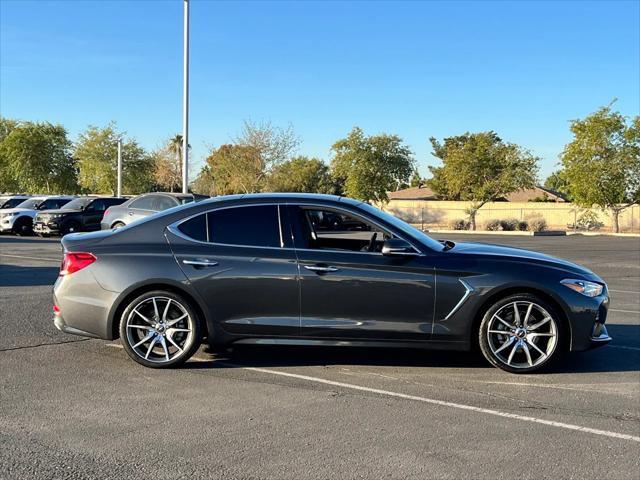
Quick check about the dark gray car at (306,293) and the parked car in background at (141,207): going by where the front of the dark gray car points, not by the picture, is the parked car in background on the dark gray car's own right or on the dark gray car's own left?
on the dark gray car's own left

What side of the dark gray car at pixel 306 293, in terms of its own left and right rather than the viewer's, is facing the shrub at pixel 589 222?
left

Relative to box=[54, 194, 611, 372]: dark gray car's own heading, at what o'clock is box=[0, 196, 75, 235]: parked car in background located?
The parked car in background is roughly at 8 o'clock from the dark gray car.

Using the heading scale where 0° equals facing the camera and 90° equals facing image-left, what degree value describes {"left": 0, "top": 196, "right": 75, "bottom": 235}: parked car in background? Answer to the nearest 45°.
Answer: approximately 45°

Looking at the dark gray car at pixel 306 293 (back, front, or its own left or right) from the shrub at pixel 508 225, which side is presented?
left

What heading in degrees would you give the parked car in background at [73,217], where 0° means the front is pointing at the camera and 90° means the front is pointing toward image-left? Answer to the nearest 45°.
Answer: approximately 45°

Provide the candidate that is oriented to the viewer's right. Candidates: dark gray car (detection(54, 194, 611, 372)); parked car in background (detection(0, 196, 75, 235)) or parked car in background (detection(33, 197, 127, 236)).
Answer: the dark gray car

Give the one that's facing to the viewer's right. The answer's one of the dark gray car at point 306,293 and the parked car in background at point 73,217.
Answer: the dark gray car

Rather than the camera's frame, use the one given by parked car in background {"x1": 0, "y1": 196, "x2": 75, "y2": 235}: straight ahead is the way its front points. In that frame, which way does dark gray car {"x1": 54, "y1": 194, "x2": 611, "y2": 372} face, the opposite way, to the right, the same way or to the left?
to the left

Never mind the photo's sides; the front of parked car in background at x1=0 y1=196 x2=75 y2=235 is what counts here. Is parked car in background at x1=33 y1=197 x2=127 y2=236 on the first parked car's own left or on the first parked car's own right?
on the first parked car's own left

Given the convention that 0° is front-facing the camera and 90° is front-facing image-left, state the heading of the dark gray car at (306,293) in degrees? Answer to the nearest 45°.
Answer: approximately 270°
